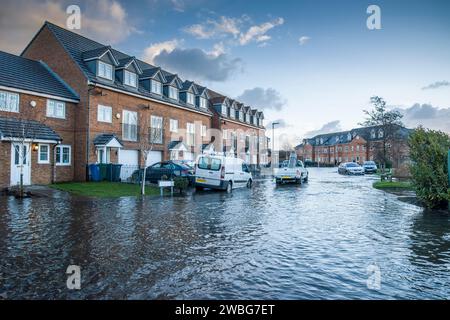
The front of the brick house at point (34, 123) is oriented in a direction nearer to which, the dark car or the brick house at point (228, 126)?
the dark car

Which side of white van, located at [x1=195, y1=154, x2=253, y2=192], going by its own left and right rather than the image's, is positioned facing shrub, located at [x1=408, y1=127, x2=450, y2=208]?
right

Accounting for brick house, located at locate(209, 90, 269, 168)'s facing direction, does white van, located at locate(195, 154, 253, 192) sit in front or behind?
in front

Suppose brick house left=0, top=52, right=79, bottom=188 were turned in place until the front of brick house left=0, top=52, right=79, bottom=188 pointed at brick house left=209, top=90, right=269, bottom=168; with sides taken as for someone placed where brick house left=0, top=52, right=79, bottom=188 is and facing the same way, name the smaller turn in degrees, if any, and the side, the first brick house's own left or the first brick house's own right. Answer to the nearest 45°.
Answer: approximately 90° to the first brick house's own left

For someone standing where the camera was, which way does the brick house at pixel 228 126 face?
facing the viewer and to the right of the viewer

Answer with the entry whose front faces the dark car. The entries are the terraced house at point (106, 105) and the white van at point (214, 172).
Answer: the terraced house

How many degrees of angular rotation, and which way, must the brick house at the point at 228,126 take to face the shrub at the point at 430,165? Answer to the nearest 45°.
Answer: approximately 45° to its right

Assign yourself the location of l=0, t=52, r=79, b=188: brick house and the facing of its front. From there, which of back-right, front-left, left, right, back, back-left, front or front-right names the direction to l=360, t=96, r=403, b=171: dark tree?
front-left

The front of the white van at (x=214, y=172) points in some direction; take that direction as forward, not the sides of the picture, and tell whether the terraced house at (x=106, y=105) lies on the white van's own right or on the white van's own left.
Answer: on the white van's own left

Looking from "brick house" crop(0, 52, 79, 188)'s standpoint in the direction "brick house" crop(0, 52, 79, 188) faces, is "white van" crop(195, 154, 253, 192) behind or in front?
in front

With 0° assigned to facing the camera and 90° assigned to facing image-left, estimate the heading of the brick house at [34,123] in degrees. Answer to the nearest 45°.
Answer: approximately 315°

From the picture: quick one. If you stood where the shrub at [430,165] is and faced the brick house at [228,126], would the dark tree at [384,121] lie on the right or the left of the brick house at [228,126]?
right

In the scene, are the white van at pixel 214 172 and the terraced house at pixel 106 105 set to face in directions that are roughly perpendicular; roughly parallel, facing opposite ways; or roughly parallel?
roughly perpendicular

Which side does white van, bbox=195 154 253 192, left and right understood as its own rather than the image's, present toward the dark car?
left

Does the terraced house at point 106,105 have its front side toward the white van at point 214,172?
yes
